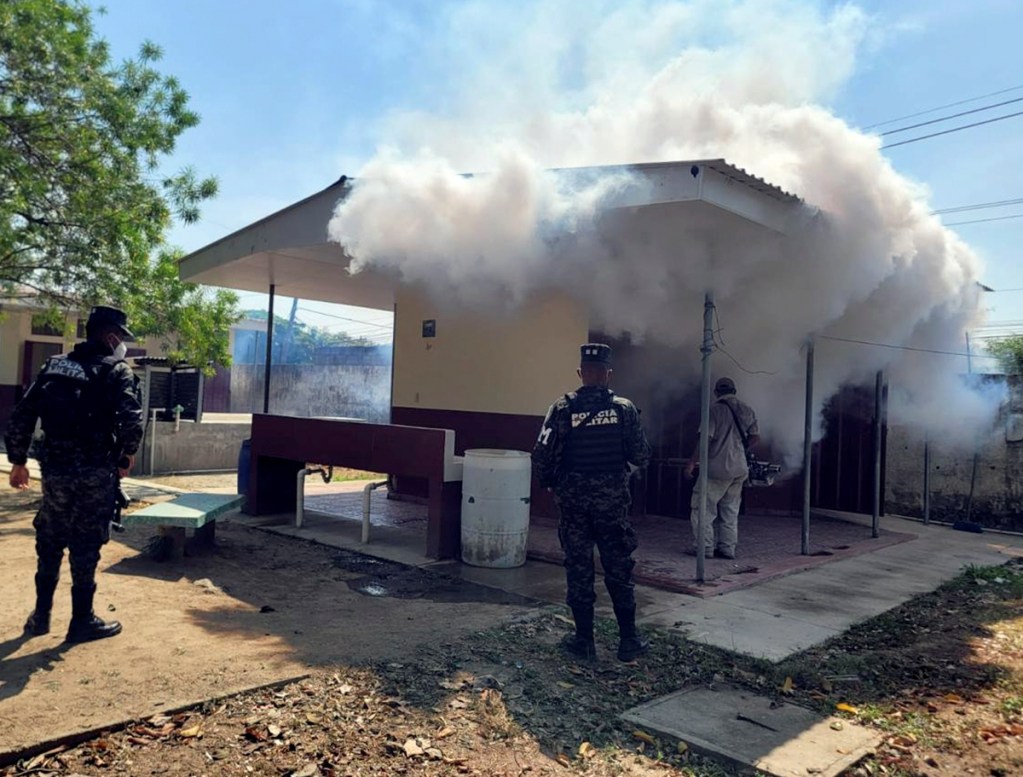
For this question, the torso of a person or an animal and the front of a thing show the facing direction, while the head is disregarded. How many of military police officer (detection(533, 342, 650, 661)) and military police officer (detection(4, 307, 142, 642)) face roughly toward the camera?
0

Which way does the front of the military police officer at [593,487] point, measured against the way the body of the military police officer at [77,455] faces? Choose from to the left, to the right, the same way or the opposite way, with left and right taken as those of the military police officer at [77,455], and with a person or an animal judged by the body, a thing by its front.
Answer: the same way

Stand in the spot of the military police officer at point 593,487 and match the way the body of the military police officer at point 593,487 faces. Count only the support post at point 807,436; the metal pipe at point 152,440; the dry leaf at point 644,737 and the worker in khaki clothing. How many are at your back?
1

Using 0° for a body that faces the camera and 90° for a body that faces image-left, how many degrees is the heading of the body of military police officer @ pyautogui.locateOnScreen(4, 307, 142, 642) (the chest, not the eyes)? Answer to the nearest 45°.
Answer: approximately 225°

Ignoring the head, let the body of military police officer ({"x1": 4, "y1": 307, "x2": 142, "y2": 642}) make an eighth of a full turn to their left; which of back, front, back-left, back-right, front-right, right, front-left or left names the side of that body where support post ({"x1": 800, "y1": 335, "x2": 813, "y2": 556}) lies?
right

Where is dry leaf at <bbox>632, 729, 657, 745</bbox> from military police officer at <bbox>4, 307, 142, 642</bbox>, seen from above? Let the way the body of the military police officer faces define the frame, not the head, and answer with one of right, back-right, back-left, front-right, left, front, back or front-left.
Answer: right

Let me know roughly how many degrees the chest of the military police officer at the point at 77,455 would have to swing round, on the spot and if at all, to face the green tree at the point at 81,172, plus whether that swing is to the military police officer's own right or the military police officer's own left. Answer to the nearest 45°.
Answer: approximately 45° to the military police officer's own left

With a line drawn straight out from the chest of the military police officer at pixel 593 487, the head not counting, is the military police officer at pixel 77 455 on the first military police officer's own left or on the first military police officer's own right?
on the first military police officer's own left

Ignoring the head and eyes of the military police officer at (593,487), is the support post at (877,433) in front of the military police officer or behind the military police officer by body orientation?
in front

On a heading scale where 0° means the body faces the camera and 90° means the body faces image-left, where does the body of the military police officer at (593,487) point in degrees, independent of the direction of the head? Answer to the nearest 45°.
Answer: approximately 180°

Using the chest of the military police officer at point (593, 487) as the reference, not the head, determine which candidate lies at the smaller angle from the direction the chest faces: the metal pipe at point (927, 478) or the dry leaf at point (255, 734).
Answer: the metal pipe

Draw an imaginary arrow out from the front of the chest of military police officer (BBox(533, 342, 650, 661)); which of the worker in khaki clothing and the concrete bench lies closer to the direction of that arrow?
the worker in khaki clothing

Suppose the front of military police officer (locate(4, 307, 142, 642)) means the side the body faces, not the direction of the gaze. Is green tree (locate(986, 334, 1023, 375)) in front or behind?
in front

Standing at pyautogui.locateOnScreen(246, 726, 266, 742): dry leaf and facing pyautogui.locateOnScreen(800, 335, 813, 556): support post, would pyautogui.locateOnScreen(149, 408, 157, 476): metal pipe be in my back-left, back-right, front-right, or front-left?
front-left

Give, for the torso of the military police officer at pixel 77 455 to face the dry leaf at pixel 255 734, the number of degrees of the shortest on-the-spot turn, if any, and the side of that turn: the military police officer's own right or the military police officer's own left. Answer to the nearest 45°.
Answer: approximately 90° to the military police officer's own right

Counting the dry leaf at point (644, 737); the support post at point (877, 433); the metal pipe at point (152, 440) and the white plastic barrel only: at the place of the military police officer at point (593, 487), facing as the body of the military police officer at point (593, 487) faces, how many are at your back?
1

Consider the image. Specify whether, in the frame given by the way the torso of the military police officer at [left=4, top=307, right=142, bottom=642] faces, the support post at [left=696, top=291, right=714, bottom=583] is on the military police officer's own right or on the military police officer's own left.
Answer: on the military police officer's own right

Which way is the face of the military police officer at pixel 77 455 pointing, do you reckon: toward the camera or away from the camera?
away from the camera
